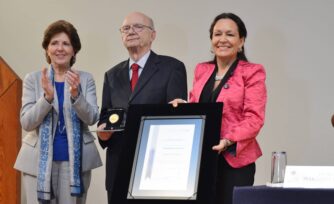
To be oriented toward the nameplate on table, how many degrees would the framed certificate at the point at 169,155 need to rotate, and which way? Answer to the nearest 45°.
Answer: approximately 45° to its left

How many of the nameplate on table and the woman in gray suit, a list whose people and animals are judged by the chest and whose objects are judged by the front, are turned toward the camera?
2

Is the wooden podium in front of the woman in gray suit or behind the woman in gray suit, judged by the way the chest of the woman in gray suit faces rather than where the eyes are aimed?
behind

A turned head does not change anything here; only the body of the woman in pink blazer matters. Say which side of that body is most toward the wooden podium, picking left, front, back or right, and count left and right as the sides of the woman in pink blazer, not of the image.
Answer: right

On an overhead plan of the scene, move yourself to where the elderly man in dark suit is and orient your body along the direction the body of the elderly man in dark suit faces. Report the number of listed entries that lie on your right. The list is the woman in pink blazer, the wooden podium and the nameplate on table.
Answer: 1

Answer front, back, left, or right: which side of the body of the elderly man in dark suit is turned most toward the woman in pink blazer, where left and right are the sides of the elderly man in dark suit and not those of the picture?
left

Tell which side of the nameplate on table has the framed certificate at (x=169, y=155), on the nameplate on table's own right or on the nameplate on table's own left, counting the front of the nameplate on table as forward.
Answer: on the nameplate on table's own right

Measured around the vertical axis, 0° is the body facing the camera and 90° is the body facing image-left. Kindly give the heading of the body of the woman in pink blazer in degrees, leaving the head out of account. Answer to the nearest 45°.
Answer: approximately 45°

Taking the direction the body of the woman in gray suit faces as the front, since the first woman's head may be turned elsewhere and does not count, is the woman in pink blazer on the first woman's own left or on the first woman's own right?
on the first woman's own left

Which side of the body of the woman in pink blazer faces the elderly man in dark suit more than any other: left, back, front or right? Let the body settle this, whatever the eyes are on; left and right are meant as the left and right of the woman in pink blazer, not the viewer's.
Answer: right
